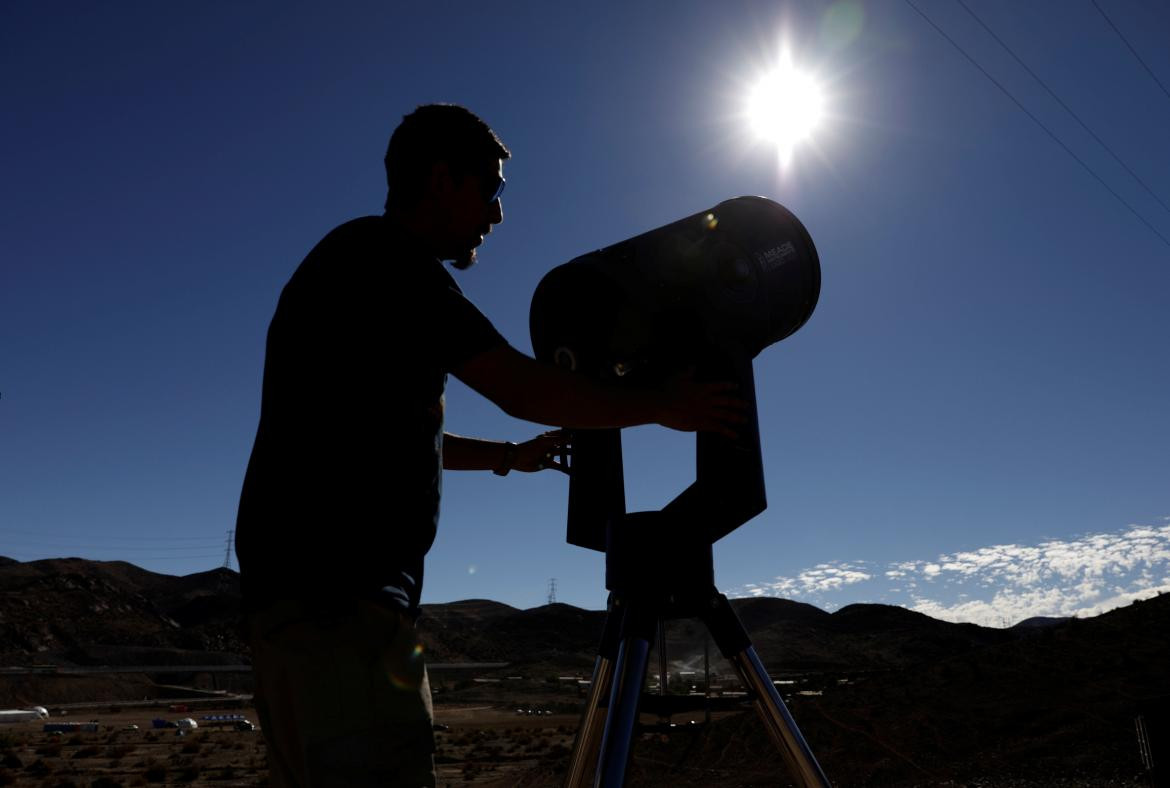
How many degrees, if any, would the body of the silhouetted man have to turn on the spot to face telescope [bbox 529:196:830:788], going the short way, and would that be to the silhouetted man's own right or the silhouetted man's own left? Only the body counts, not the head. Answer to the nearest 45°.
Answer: approximately 45° to the silhouetted man's own left

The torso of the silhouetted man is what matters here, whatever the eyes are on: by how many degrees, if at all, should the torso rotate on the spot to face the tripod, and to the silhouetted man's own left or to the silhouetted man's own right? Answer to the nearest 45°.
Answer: approximately 45° to the silhouetted man's own left

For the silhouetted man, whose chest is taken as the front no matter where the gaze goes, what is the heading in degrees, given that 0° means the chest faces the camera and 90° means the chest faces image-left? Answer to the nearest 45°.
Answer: approximately 270°

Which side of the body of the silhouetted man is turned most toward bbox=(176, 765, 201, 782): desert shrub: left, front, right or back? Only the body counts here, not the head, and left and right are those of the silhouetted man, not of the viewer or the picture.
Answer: left

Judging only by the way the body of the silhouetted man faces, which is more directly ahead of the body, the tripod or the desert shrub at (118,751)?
the tripod

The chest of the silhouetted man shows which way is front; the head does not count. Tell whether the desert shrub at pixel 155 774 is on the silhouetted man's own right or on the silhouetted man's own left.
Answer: on the silhouetted man's own left

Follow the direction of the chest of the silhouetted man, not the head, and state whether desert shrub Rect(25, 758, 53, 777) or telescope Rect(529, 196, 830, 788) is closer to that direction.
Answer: the telescope

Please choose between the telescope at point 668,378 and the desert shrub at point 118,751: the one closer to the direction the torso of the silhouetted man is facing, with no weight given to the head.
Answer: the telescope

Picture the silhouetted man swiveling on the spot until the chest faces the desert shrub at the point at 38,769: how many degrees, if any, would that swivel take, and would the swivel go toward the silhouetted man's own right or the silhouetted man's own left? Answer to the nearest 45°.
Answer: approximately 135° to the silhouetted man's own left

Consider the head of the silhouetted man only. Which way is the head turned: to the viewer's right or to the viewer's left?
to the viewer's right

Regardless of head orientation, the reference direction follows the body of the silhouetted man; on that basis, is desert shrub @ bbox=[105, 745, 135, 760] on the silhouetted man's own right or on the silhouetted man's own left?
on the silhouetted man's own left

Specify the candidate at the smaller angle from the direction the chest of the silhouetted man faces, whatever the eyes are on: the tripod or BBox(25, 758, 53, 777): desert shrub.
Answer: the tripod
